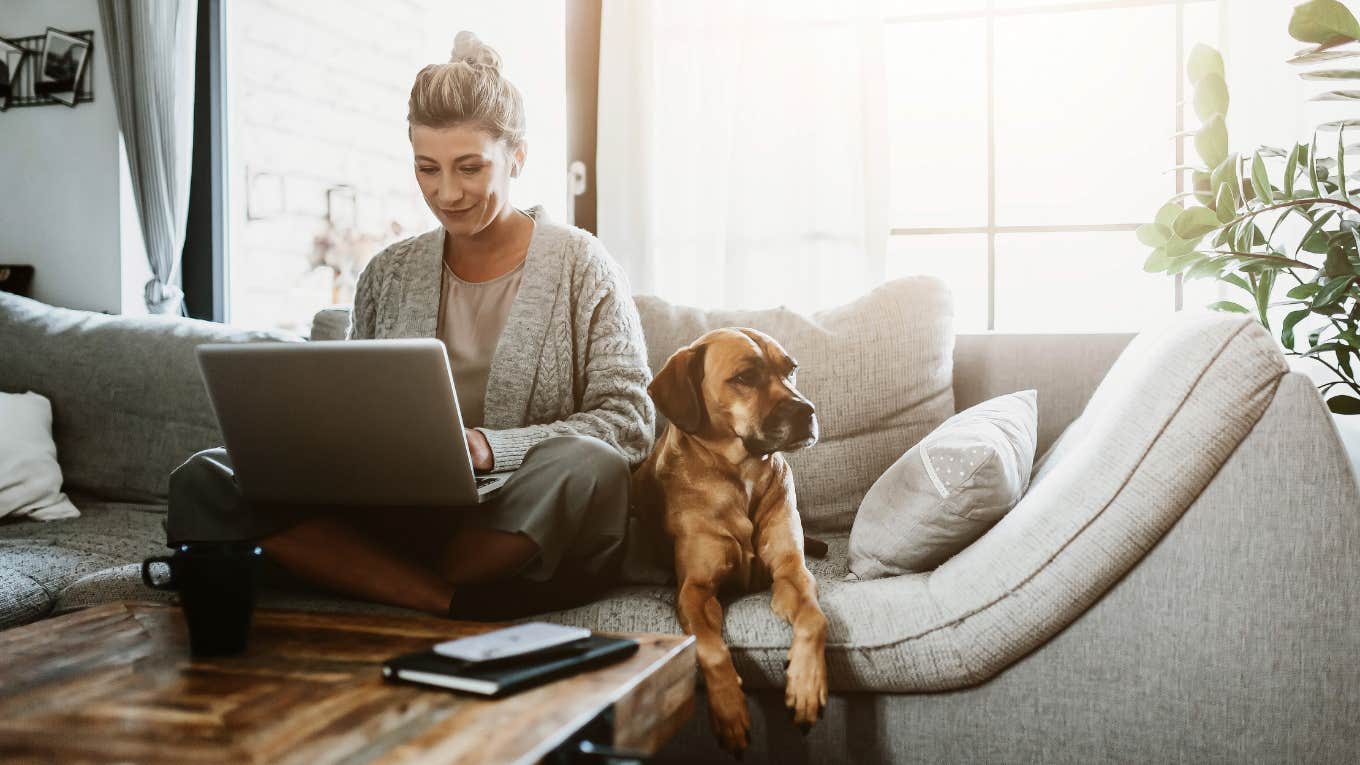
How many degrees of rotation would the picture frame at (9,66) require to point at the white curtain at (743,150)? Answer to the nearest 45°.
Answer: approximately 45° to its left

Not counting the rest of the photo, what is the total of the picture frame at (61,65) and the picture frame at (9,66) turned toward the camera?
2

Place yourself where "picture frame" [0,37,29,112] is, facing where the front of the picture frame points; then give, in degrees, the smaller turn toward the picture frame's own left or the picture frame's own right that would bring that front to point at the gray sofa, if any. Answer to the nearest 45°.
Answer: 0° — it already faces it

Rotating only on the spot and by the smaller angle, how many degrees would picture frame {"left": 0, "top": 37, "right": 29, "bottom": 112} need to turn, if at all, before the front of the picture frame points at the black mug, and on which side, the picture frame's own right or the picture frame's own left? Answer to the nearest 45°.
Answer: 0° — it already faces it

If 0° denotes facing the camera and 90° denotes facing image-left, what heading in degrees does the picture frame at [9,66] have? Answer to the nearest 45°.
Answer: approximately 0°
